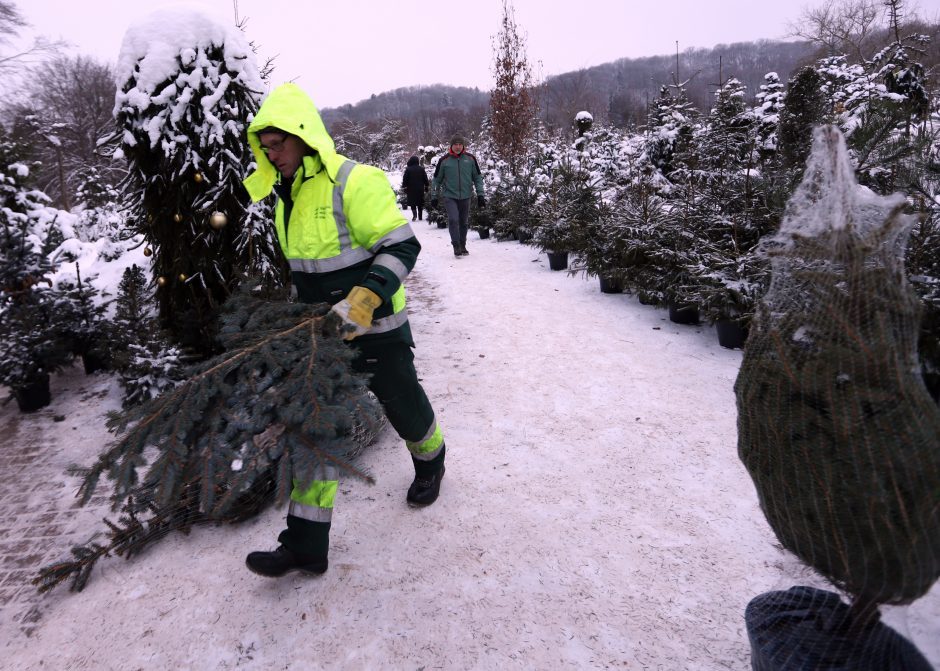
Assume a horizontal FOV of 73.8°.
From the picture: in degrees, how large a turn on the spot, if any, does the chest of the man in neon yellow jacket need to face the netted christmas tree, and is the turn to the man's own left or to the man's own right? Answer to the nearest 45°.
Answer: approximately 90° to the man's own left

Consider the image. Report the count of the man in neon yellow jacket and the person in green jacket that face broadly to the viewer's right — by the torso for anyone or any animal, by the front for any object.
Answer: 0

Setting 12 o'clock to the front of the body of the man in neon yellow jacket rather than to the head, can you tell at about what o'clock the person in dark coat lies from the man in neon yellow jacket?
The person in dark coat is roughly at 5 o'clock from the man in neon yellow jacket.

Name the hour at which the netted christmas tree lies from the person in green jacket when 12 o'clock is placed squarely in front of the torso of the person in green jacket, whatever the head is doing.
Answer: The netted christmas tree is roughly at 12 o'clock from the person in green jacket.

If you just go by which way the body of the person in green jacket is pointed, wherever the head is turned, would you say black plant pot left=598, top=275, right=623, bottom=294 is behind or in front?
in front

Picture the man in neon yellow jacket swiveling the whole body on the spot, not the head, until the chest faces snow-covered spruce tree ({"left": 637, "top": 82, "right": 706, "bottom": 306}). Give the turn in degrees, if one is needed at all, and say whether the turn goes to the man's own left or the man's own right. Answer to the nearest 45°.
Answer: approximately 180°

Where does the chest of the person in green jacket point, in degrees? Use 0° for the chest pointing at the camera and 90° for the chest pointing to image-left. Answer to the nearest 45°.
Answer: approximately 0°

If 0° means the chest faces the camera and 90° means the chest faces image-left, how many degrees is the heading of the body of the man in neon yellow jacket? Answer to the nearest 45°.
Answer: approximately 45°

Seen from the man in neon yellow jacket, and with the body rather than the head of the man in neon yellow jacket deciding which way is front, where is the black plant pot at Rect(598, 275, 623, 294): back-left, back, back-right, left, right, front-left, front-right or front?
back
